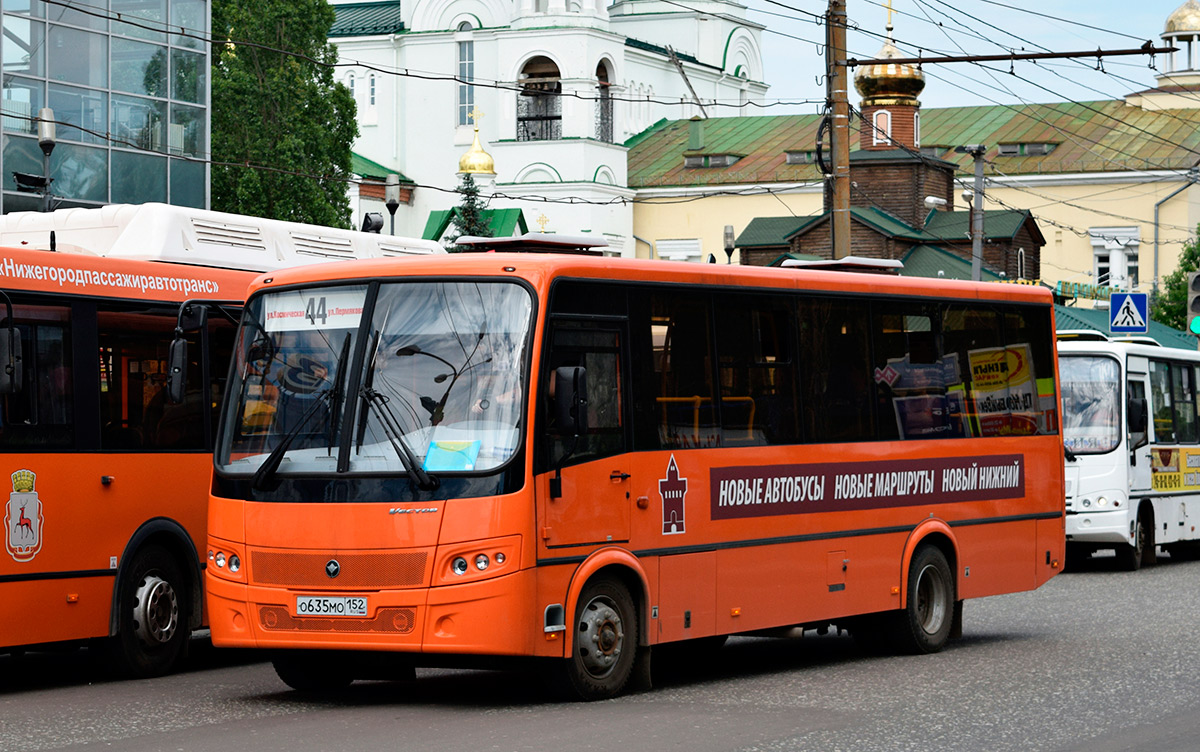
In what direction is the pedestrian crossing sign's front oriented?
toward the camera

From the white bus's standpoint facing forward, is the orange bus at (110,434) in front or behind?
in front

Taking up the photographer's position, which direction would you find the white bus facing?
facing the viewer and to the left of the viewer

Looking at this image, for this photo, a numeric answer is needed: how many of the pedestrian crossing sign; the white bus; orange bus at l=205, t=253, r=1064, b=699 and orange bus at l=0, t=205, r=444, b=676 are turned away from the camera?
0

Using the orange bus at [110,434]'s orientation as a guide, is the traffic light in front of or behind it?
behind

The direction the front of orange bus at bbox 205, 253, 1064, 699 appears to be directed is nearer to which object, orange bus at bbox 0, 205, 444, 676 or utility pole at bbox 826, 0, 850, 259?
the orange bus

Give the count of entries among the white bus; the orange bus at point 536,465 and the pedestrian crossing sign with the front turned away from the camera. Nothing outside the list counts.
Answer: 0
